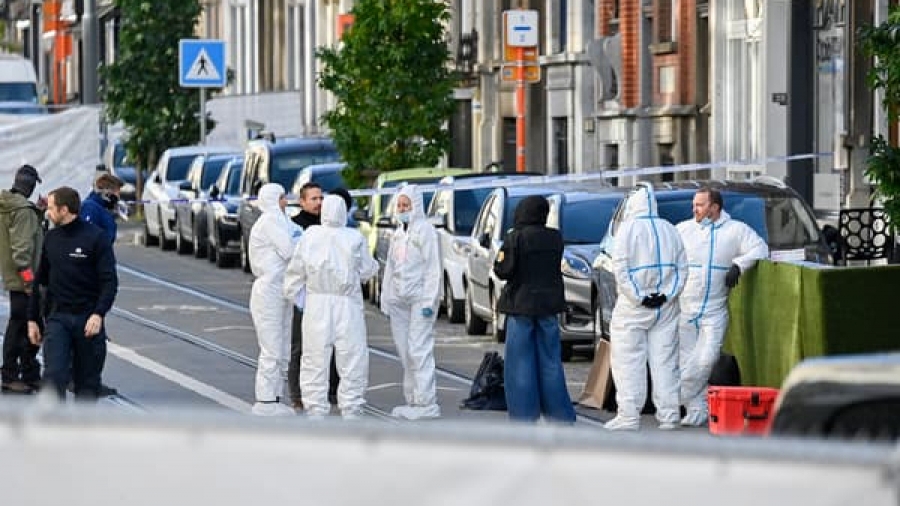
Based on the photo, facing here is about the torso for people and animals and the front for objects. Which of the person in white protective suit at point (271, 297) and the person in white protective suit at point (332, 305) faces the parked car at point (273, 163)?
the person in white protective suit at point (332, 305)

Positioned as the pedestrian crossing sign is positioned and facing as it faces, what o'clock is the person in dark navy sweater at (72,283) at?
The person in dark navy sweater is roughly at 12 o'clock from the pedestrian crossing sign.

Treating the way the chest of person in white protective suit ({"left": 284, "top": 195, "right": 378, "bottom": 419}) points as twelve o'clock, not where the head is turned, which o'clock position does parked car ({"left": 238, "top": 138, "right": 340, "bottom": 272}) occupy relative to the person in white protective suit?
The parked car is roughly at 12 o'clock from the person in white protective suit.

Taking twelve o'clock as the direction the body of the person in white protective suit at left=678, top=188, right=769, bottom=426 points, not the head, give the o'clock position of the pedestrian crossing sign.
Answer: The pedestrian crossing sign is roughly at 4 o'clock from the person in white protective suit.

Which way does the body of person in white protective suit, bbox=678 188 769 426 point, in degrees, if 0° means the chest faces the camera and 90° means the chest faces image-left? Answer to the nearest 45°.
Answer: approximately 45°

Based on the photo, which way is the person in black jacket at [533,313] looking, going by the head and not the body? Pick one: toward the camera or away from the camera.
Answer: away from the camera

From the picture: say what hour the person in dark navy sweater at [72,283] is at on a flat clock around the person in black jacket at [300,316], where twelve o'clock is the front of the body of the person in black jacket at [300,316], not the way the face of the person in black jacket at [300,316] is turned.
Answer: the person in dark navy sweater at [72,283] is roughly at 3 o'clock from the person in black jacket at [300,316].

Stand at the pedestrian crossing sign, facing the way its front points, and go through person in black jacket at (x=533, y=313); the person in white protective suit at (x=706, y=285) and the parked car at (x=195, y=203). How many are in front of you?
3

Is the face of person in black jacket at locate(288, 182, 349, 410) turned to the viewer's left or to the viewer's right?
to the viewer's right

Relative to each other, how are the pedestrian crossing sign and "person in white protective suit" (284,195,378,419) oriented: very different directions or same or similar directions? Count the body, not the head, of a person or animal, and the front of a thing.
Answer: very different directions

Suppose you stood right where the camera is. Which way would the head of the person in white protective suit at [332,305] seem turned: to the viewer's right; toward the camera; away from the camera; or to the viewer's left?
away from the camera

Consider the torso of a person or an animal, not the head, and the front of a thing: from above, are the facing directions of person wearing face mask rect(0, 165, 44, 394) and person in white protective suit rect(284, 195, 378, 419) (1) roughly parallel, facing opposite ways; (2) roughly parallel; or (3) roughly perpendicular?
roughly perpendicular

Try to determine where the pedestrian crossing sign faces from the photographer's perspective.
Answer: facing the viewer

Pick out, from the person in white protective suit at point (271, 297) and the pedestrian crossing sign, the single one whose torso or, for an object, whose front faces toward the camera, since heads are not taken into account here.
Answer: the pedestrian crossing sign
